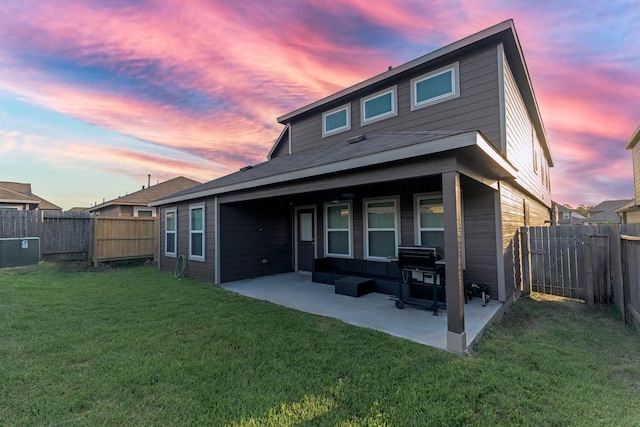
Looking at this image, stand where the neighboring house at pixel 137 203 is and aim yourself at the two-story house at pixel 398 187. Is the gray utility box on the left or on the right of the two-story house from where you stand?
right

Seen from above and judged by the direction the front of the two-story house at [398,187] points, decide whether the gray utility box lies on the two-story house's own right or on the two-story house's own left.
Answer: on the two-story house's own left

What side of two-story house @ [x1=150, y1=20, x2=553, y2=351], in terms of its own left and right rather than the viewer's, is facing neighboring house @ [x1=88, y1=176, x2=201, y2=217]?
left

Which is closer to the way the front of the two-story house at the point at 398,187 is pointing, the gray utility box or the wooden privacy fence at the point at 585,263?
the wooden privacy fence

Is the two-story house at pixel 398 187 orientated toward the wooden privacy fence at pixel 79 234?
no

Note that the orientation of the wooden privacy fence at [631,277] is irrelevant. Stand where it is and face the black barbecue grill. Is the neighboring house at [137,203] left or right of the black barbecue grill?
right

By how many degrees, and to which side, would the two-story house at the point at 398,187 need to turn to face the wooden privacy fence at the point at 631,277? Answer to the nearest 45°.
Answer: approximately 90° to its right

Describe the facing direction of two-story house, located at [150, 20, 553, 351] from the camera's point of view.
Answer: facing away from the viewer and to the right of the viewer

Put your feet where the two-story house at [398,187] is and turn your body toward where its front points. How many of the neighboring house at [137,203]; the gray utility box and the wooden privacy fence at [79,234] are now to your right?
0

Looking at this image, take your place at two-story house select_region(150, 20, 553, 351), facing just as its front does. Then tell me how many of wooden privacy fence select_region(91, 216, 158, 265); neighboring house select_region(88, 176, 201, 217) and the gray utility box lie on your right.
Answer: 0
